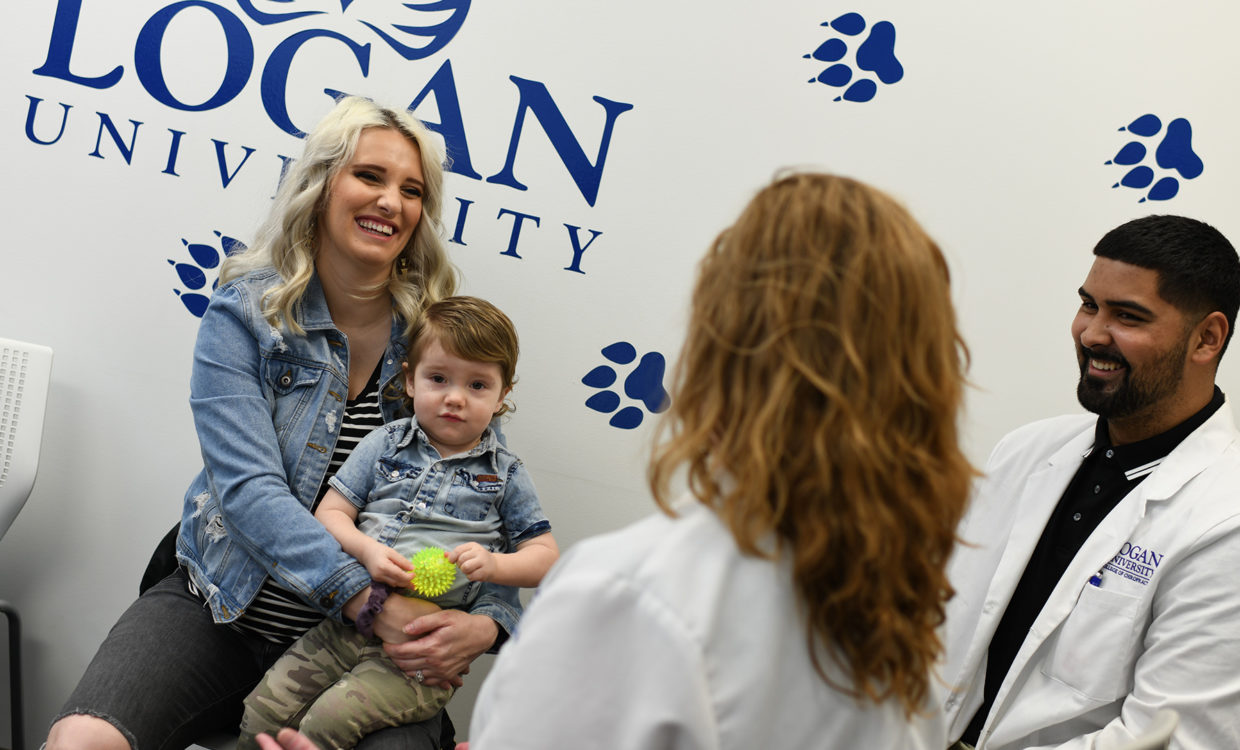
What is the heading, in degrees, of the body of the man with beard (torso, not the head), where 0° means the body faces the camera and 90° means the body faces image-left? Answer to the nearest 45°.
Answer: approximately 45°

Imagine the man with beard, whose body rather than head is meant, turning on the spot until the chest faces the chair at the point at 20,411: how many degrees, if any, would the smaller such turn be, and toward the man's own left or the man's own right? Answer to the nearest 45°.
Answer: approximately 45° to the man's own right

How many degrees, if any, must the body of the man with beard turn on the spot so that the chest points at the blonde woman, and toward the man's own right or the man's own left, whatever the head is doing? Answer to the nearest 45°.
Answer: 0° — they already face them
